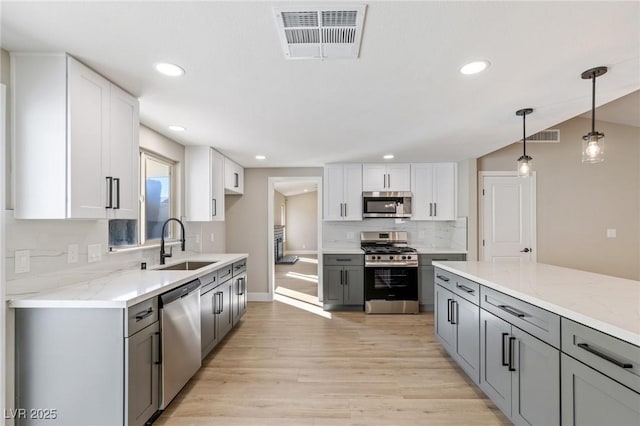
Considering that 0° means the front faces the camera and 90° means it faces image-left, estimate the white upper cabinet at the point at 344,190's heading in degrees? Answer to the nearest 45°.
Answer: approximately 0°

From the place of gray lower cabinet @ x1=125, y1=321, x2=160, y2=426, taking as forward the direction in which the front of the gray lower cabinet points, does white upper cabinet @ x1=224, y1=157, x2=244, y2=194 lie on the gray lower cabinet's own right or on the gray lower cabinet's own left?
on the gray lower cabinet's own left

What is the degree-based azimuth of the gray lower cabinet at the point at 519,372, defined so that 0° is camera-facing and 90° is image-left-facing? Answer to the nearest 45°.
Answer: approximately 45°

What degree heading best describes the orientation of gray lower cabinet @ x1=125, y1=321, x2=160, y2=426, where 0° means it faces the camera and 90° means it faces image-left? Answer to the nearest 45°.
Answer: approximately 315°

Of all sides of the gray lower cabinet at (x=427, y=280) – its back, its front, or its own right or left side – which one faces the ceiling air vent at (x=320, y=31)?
front

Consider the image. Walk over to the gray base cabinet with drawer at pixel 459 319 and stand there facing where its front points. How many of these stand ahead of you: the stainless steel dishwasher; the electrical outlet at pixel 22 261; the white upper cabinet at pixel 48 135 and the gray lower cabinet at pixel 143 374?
4
